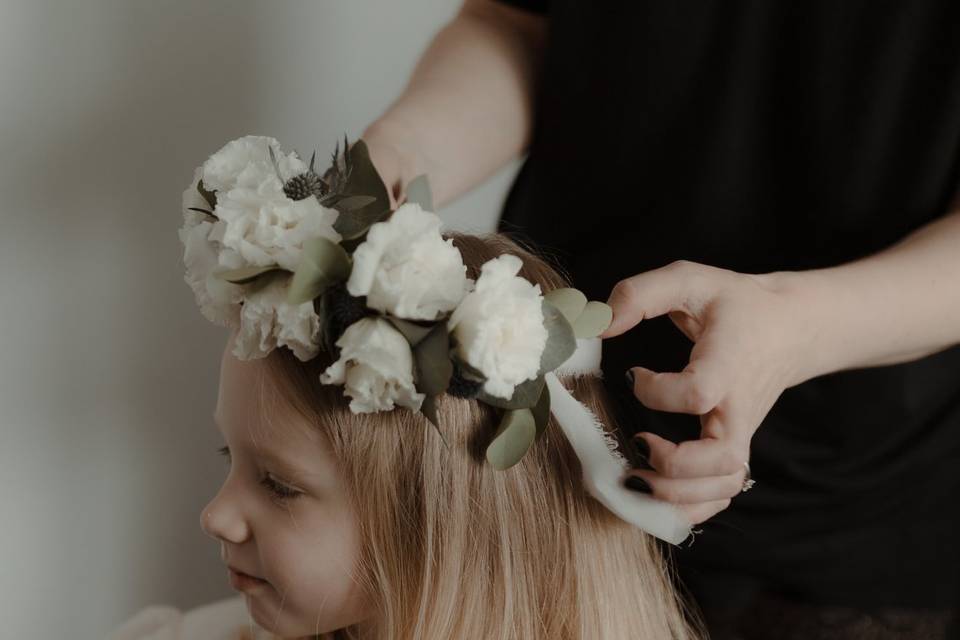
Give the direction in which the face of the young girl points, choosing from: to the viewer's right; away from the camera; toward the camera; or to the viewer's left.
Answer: to the viewer's left

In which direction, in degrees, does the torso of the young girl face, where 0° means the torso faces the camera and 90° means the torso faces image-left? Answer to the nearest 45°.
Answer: approximately 90°
